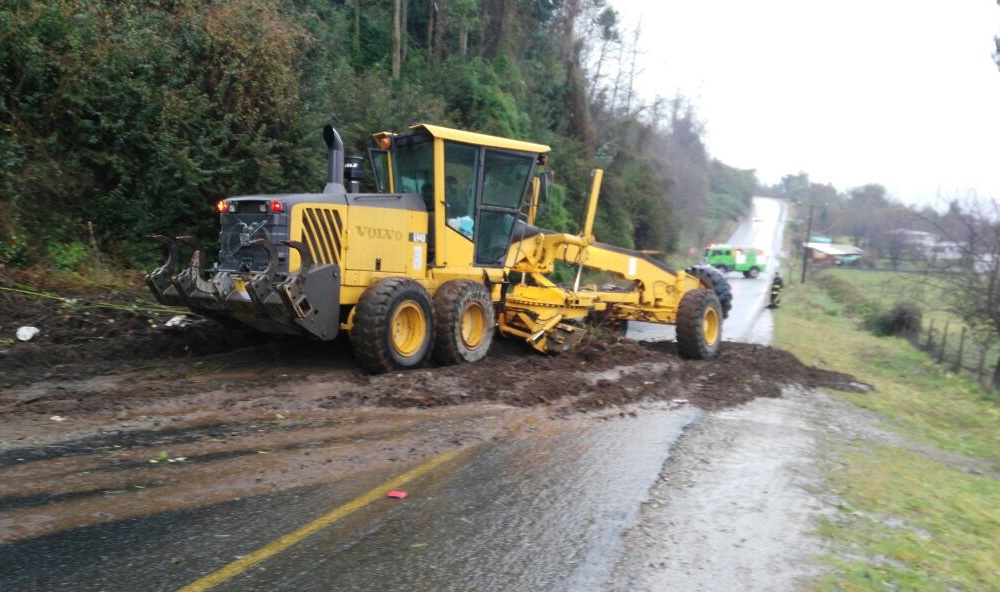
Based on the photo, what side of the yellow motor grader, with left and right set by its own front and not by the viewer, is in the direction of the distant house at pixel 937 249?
front

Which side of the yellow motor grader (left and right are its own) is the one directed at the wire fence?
front

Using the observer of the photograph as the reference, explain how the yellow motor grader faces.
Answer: facing away from the viewer and to the right of the viewer

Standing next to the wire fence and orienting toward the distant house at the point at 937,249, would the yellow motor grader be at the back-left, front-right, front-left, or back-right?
back-left
